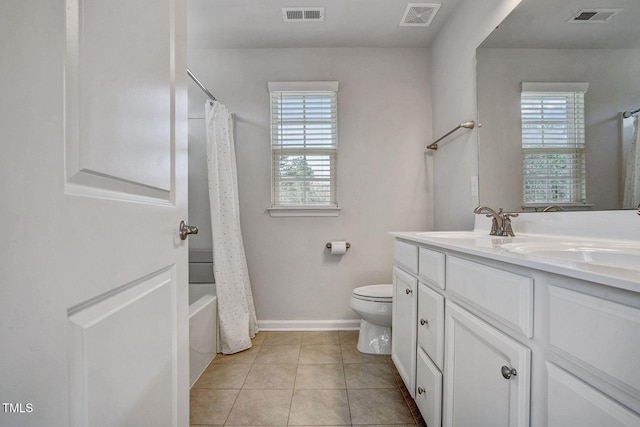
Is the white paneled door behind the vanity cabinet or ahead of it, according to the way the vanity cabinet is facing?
ahead

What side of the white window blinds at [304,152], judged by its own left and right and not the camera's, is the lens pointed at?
front

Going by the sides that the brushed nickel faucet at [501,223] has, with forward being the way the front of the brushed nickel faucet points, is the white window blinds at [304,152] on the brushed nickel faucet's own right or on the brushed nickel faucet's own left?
on the brushed nickel faucet's own right

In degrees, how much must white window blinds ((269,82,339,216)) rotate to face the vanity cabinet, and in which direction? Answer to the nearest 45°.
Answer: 0° — it already faces it

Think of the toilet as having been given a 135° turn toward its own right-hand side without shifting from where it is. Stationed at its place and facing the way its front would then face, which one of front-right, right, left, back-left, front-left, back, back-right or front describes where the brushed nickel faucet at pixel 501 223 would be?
right

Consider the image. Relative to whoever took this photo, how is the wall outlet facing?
facing the viewer and to the left of the viewer

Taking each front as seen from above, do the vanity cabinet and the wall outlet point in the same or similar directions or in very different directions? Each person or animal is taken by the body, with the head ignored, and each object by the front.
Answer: same or similar directions

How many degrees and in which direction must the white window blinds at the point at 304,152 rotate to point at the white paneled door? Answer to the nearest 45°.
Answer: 0° — it already faces it

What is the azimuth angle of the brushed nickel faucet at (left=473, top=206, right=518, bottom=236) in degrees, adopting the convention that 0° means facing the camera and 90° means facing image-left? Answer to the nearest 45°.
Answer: approximately 45°
